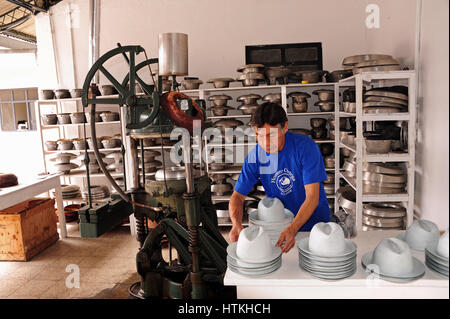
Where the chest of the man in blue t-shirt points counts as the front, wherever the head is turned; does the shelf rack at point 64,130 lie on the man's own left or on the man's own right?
on the man's own right

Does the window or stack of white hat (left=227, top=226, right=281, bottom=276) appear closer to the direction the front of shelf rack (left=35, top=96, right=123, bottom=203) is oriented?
the stack of white hat

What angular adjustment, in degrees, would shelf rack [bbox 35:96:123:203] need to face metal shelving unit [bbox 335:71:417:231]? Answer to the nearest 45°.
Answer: approximately 45° to its left

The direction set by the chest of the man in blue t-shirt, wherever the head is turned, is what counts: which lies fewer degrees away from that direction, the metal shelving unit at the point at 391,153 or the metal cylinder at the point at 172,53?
the metal cylinder

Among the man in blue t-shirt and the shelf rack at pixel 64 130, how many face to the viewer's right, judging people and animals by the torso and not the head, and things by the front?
0

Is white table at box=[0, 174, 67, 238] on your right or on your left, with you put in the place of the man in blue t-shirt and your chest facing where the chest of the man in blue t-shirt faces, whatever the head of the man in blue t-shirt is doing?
on your right

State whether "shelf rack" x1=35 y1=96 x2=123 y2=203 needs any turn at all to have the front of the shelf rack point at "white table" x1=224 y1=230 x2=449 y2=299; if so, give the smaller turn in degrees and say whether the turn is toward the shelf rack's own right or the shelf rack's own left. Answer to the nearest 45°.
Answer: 0° — it already faces it

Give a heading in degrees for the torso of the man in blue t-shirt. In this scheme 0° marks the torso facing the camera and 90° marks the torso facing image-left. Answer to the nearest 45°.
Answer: approximately 45°
